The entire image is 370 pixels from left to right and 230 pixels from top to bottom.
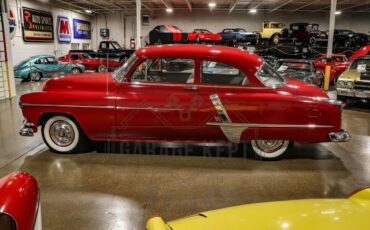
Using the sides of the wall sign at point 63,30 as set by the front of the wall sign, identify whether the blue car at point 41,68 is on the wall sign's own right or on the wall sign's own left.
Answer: on the wall sign's own right

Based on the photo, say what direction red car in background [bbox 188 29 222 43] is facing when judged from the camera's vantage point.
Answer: facing the viewer and to the right of the viewer

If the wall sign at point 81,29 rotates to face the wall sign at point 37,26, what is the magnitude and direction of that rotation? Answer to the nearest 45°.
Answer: approximately 45° to its right

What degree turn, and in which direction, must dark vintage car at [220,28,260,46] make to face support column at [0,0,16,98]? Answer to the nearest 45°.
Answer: approximately 90° to its right

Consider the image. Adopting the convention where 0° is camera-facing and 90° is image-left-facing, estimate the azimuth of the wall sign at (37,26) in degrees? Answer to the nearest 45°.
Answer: approximately 315°

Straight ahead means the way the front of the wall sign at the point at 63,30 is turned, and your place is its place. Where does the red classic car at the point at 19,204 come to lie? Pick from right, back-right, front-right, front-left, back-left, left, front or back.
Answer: front-right

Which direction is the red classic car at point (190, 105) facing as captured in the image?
to the viewer's left

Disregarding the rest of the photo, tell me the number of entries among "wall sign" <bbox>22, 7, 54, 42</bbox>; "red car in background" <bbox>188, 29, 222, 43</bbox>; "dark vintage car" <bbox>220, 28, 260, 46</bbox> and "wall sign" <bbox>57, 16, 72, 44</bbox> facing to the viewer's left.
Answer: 0

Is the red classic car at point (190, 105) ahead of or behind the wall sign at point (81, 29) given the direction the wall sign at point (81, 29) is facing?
ahead

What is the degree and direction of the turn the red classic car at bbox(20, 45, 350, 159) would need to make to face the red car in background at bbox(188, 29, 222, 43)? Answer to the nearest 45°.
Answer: approximately 90° to its right

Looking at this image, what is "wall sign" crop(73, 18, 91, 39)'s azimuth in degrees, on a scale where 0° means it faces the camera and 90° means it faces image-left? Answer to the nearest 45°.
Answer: approximately 315°

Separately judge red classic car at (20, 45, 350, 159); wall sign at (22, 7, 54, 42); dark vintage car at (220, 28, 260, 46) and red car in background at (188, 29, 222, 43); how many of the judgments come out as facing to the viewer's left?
1

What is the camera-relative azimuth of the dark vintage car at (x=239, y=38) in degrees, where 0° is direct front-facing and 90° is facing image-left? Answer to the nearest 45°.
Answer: approximately 315°
